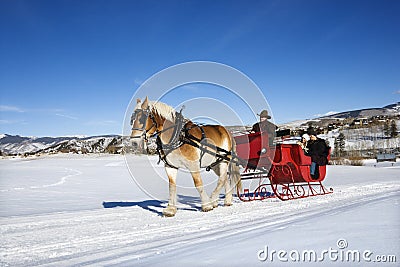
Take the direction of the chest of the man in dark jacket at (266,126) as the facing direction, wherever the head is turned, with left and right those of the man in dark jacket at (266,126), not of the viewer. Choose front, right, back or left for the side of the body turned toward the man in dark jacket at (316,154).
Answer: back

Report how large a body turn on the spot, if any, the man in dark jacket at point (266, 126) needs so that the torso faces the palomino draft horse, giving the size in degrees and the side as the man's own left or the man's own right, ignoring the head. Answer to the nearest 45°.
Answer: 0° — they already face it

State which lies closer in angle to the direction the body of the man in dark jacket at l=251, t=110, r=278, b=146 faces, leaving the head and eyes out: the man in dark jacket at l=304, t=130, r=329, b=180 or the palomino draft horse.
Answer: the palomino draft horse

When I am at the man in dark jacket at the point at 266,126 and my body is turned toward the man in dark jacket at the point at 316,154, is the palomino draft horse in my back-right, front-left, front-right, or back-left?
back-right

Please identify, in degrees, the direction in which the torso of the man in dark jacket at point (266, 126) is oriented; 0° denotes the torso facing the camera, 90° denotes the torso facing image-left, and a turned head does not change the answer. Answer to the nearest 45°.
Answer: approximately 45°

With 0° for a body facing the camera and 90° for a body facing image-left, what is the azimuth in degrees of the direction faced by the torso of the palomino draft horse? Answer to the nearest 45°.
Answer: approximately 45°

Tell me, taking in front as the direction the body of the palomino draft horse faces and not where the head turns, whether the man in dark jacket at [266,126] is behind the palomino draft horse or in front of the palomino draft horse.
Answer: behind

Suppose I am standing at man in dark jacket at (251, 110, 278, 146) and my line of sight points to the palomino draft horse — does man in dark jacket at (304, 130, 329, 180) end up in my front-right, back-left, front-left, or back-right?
back-left
